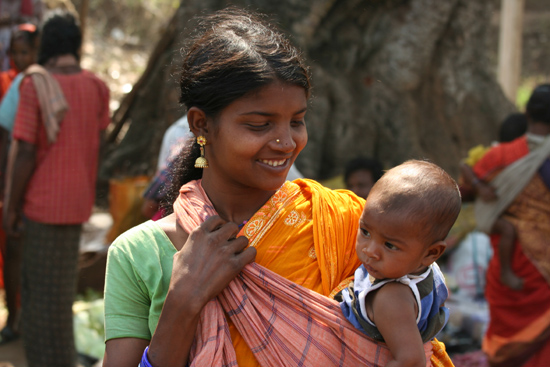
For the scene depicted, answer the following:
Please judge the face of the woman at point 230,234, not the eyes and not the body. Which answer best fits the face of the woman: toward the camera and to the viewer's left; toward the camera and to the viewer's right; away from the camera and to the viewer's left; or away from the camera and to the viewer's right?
toward the camera and to the viewer's right

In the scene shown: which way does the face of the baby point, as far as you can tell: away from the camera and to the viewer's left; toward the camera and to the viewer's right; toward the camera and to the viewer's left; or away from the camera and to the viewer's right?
toward the camera and to the viewer's left

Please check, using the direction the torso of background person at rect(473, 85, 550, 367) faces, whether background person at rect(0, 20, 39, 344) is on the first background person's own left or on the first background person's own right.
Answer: on the first background person's own left

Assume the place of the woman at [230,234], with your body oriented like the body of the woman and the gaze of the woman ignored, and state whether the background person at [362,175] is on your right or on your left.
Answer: on your left

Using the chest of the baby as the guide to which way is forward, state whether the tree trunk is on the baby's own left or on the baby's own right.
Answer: on the baby's own right

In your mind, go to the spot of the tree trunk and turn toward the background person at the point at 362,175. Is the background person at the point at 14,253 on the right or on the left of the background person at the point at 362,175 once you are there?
right

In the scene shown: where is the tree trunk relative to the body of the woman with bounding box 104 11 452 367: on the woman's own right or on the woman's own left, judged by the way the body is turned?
on the woman's own left

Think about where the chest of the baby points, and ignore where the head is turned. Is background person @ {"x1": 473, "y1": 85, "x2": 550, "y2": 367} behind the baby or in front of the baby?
behind

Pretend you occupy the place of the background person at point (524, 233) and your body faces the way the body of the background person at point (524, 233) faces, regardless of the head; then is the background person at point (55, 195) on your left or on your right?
on your left

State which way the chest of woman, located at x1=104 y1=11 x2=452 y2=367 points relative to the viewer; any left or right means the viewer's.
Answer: facing the viewer and to the right of the viewer
